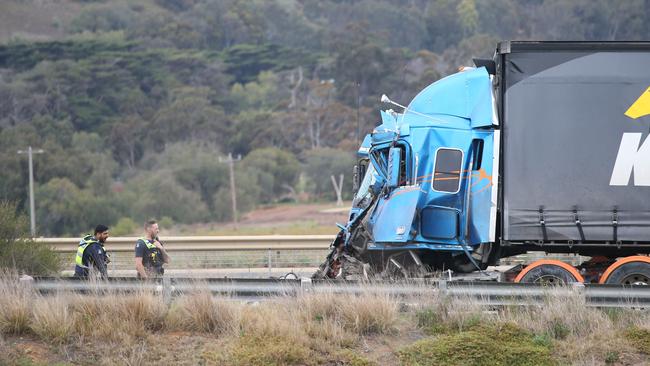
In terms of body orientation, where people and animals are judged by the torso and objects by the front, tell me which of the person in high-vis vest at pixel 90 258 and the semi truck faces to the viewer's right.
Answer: the person in high-vis vest

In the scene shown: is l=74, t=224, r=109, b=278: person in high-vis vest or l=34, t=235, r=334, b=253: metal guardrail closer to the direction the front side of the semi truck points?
the person in high-vis vest

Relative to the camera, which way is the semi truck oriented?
to the viewer's left

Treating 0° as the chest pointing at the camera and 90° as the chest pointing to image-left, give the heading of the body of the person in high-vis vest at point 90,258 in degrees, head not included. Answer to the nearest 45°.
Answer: approximately 270°

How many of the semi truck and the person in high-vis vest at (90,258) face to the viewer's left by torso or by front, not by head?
1

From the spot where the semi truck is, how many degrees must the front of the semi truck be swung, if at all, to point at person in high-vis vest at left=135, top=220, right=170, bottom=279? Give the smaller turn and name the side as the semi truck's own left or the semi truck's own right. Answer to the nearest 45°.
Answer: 0° — it already faces them

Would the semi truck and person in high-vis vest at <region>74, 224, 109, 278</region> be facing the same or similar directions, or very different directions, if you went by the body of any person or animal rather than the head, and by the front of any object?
very different directions

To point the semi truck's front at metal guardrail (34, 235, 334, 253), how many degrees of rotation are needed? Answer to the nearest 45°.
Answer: approximately 45° to its right
